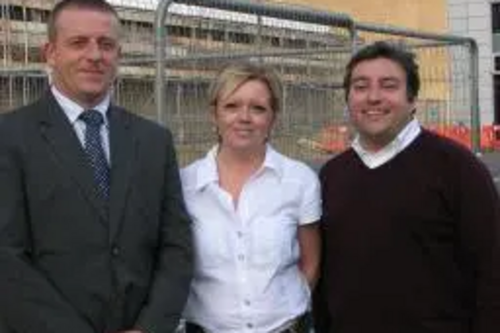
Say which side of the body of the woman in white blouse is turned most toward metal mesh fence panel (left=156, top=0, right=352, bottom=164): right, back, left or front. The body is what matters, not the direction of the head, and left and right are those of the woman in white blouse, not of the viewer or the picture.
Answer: back

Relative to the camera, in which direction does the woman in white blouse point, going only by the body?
toward the camera

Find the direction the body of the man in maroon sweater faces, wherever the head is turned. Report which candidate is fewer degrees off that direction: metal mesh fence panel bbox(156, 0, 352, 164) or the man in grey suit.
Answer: the man in grey suit

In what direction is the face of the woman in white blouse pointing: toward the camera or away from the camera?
toward the camera

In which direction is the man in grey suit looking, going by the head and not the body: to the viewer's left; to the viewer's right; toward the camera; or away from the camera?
toward the camera

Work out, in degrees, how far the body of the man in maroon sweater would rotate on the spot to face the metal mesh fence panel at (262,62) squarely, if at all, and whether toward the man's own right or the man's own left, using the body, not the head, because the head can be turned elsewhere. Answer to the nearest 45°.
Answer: approximately 135° to the man's own right

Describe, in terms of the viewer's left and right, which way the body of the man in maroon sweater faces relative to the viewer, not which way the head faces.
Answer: facing the viewer and to the left of the viewer
